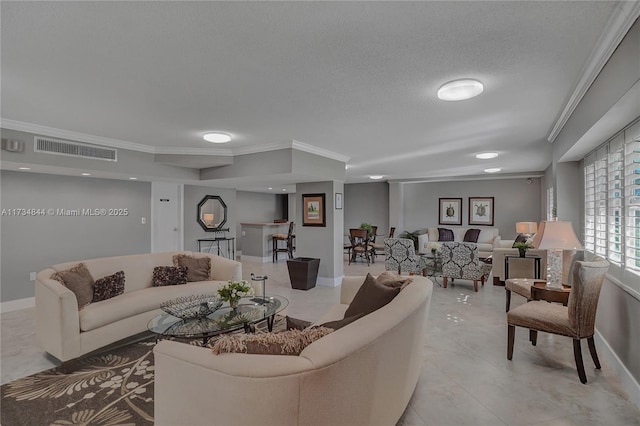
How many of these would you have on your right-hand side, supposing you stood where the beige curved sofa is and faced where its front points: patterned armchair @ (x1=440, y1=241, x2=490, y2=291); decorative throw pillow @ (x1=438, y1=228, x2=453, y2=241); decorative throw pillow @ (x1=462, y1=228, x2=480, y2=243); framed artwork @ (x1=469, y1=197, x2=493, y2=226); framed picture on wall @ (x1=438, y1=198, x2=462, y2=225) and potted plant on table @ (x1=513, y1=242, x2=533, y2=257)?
6

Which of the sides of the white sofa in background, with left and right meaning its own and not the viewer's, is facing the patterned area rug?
front

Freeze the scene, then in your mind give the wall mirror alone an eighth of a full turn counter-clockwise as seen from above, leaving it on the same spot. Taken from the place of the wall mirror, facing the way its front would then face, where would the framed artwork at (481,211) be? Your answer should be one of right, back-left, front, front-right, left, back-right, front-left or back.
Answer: front-left

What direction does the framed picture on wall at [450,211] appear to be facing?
toward the camera

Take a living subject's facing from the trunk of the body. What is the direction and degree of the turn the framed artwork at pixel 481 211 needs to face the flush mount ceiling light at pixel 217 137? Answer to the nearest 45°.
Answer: approximately 45° to its right

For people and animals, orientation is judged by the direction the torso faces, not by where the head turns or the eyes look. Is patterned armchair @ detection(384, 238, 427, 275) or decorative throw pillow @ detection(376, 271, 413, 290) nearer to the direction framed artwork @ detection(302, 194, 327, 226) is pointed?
the decorative throw pillow

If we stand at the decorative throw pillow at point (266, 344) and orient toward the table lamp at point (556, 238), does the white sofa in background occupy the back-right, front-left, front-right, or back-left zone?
front-left

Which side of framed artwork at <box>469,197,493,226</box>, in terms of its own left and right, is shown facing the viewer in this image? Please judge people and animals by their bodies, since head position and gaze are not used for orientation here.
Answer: front

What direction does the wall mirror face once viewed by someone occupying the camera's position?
facing the viewer

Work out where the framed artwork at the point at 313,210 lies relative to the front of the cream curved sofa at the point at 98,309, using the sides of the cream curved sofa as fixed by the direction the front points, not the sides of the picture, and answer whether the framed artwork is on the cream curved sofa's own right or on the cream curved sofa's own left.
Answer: on the cream curved sofa's own left

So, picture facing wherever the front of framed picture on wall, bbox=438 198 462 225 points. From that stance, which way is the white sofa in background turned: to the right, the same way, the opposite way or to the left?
the same way

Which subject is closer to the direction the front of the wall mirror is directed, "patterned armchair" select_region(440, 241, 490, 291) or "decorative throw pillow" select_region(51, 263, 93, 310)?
the decorative throw pillow

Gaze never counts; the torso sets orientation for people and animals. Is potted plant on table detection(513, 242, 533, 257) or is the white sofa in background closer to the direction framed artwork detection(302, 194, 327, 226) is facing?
the potted plant on table

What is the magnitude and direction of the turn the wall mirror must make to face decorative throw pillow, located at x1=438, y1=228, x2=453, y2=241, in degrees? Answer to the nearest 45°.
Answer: approximately 90° to its left

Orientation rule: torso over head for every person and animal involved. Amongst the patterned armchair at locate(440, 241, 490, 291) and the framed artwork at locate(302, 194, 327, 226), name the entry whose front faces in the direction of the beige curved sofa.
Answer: the framed artwork
